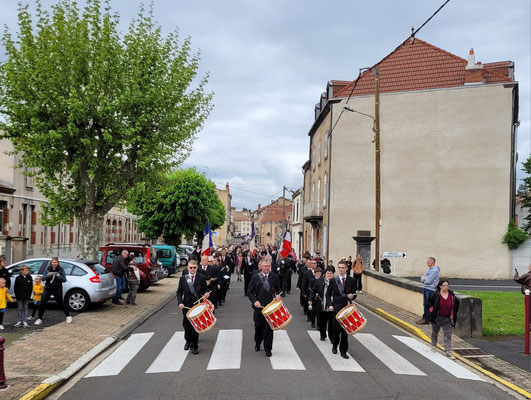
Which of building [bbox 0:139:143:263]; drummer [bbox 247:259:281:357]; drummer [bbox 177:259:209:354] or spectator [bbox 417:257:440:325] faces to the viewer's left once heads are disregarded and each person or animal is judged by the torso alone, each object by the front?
the spectator

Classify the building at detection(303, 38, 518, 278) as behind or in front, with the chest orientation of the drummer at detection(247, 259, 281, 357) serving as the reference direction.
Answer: behind

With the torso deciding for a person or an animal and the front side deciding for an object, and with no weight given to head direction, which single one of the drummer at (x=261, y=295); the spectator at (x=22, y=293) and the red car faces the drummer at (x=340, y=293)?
the spectator

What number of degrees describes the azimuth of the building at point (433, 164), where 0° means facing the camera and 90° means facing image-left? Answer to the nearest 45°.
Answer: approximately 90°

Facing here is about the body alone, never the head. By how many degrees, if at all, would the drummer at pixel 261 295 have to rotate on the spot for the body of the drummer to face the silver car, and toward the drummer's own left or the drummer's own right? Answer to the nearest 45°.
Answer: approximately 135° to the drummer's own right

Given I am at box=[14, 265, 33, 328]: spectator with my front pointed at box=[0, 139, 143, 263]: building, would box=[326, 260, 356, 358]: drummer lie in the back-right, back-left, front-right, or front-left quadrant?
back-right

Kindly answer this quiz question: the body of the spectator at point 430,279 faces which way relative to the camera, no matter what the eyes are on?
to the viewer's left

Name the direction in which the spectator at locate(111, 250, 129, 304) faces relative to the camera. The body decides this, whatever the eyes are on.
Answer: to the viewer's right

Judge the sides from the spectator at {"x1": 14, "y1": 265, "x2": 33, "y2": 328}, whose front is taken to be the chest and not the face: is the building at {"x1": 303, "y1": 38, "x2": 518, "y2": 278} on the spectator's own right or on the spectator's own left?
on the spectator's own left

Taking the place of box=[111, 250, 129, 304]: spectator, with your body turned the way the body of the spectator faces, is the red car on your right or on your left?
on your left

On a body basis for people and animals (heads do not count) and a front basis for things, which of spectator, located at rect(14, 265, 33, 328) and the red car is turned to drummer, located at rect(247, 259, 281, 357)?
the spectator
